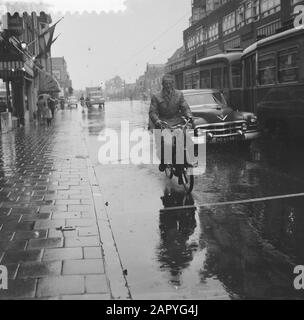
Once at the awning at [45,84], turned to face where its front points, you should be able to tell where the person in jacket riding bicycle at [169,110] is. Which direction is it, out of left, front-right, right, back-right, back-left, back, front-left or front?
right

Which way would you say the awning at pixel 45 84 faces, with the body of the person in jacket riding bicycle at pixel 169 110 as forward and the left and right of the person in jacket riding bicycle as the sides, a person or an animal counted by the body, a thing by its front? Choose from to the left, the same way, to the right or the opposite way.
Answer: to the left

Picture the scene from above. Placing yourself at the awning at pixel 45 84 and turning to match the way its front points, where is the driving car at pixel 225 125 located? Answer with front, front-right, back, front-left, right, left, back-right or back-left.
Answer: right

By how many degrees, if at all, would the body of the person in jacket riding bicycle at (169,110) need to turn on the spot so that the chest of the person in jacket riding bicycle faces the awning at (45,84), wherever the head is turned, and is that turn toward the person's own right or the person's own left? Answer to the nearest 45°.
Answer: approximately 180°

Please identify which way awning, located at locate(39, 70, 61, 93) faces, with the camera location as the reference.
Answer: facing to the right of the viewer

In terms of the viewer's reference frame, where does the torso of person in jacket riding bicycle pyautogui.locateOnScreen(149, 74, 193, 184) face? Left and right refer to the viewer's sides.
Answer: facing the viewer

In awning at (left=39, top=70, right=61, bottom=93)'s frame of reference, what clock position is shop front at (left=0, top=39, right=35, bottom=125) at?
The shop front is roughly at 3 o'clock from the awning.

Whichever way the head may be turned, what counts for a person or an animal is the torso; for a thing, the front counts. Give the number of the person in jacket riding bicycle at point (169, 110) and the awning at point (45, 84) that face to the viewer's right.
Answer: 1

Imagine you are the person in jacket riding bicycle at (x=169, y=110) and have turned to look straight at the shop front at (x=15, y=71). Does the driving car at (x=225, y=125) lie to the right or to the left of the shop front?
right
